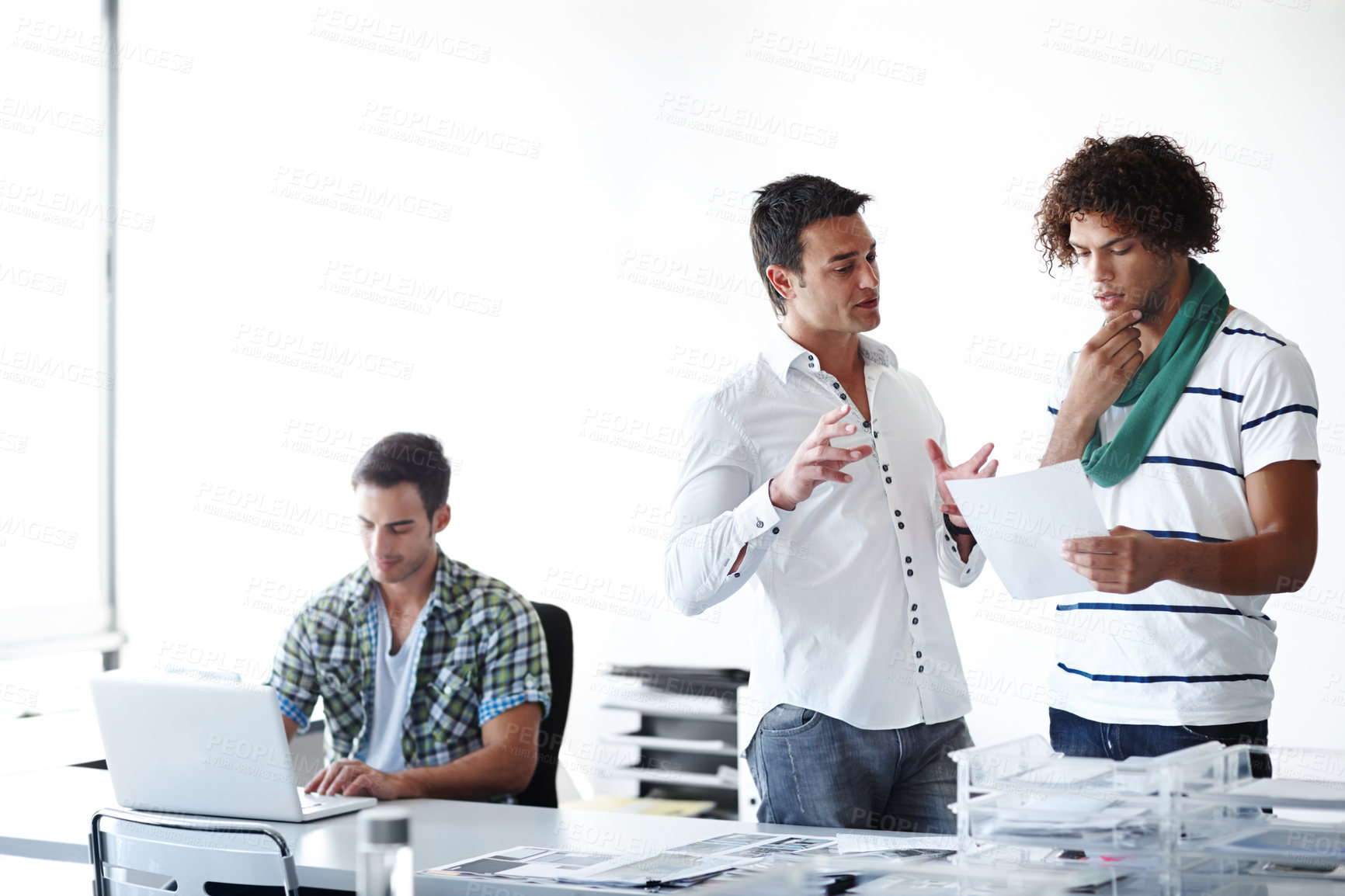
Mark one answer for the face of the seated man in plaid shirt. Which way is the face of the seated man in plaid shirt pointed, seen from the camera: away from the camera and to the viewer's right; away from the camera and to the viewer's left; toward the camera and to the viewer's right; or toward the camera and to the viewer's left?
toward the camera and to the viewer's left

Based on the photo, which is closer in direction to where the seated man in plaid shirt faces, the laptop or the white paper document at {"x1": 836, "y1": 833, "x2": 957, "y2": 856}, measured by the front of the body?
the laptop

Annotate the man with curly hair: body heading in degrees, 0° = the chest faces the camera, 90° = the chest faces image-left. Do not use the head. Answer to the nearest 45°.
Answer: approximately 45°

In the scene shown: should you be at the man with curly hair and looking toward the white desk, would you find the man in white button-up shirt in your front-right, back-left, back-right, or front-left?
front-right

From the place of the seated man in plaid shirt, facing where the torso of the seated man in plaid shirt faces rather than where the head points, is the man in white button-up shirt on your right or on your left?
on your left

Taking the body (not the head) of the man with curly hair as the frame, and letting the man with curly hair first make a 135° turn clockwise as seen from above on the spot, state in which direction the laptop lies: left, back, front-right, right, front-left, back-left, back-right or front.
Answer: left

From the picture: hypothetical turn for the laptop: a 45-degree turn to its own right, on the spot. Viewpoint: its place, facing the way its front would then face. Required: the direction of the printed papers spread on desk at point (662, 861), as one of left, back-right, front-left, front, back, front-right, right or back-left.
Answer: front-right

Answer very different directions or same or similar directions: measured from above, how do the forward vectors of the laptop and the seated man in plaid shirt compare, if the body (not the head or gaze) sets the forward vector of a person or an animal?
very different directions

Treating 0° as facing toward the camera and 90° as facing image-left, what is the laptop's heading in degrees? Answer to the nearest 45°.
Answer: approximately 225°

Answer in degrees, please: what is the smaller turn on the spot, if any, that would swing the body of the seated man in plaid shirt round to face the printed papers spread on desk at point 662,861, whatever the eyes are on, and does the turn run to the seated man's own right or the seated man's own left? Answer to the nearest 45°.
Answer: approximately 45° to the seated man's own left

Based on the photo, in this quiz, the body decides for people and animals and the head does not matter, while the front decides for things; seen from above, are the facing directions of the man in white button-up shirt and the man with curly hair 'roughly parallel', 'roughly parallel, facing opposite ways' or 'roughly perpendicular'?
roughly perpendicular

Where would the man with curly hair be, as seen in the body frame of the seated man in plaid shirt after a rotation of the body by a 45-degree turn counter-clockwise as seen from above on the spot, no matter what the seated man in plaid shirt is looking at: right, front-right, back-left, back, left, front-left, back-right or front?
front-left

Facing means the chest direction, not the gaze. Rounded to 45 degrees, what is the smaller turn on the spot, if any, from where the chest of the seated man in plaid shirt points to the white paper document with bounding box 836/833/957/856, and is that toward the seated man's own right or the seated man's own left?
approximately 90° to the seated man's own left

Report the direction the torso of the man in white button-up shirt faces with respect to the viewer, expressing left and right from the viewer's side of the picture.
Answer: facing the viewer and to the right of the viewer

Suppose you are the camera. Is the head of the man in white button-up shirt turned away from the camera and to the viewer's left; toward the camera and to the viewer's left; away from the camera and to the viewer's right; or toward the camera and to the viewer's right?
toward the camera and to the viewer's right

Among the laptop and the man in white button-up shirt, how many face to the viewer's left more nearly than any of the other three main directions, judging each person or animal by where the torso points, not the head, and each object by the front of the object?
0

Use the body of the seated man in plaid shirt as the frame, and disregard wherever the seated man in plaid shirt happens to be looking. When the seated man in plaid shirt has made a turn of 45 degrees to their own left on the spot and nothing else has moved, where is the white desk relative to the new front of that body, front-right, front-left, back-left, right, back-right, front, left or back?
front

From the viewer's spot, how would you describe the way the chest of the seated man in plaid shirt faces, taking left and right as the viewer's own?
facing the viewer and to the left of the viewer
